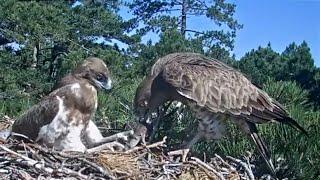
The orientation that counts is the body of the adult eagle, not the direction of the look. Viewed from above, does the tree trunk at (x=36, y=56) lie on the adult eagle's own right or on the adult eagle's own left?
on the adult eagle's own right

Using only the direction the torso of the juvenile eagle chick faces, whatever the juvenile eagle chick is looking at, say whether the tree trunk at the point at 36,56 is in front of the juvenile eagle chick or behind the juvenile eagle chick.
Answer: behind

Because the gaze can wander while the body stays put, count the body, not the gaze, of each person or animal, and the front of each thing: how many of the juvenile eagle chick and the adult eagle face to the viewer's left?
1

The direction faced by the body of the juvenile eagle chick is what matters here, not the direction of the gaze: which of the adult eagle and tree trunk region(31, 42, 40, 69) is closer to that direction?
the adult eagle

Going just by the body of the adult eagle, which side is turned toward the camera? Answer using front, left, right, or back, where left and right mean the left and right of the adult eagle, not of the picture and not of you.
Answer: left

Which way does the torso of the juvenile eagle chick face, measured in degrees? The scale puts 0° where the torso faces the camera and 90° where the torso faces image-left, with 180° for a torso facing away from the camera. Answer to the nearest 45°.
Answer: approximately 315°

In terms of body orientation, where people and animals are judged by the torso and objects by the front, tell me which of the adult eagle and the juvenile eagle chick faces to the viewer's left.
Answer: the adult eagle
